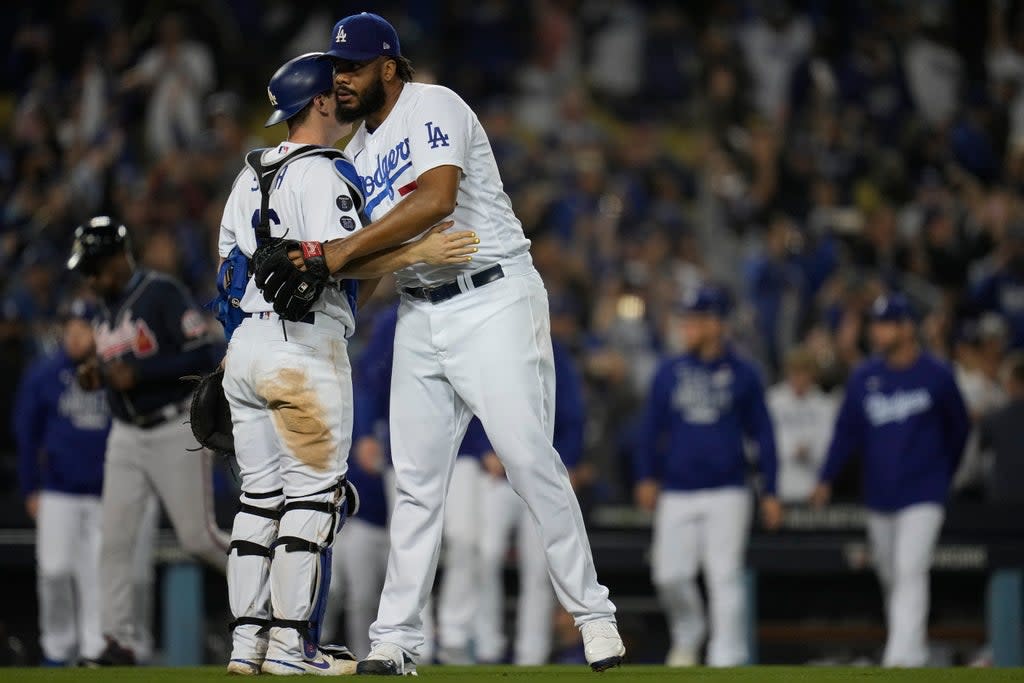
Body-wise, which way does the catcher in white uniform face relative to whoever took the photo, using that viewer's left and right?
facing away from the viewer and to the right of the viewer

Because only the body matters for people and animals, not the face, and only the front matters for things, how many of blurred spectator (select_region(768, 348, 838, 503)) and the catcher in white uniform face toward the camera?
1

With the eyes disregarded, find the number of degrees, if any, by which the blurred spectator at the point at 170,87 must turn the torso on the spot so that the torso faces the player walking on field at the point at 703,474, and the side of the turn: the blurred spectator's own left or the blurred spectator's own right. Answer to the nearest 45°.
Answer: approximately 45° to the blurred spectator's own left

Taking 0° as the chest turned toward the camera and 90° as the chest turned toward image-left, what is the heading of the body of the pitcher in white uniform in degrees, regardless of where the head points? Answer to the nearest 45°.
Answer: approximately 45°

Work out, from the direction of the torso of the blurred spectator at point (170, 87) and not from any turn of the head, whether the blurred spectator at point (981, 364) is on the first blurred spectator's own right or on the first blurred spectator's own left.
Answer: on the first blurred spectator's own left

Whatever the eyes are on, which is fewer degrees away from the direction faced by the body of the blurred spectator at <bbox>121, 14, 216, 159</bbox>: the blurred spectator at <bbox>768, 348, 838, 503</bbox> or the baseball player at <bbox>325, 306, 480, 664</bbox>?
the baseball player
